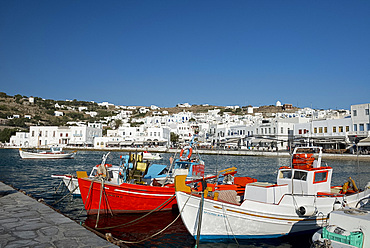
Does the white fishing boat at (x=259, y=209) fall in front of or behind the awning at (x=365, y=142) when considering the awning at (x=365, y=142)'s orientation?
in front

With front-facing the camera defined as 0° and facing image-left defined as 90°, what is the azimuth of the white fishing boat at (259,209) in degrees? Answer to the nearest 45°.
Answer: approximately 45°

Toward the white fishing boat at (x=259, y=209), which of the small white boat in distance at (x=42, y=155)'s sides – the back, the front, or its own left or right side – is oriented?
left

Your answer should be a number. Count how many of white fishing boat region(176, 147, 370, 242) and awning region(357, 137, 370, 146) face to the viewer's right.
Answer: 0

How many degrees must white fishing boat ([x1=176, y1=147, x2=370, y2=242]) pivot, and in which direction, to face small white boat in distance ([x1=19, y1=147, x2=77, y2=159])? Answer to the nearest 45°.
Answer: approximately 90° to its right

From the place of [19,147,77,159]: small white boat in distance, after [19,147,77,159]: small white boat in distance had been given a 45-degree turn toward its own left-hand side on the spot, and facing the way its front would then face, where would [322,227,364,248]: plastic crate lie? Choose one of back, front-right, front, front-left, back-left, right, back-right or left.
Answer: front-left

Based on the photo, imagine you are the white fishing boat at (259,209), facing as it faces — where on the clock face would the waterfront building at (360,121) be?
The waterfront building is roughly at 5 o'clock from the white fishing boat.

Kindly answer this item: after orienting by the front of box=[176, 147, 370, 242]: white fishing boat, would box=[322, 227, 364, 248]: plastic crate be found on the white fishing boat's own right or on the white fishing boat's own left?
on the white fishing boat's own left

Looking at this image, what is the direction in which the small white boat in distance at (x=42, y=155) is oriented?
to the viewer's left

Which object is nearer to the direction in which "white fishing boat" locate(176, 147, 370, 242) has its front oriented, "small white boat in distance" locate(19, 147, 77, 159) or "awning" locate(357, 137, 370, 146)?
the small white boat in distance
